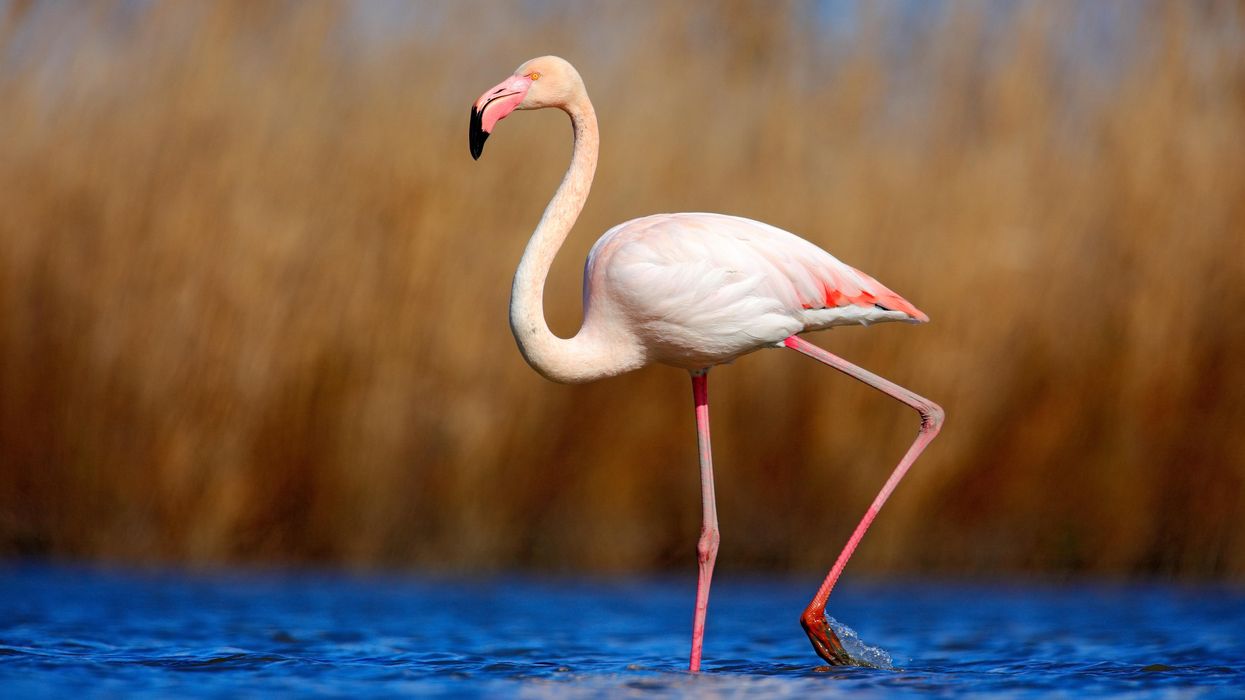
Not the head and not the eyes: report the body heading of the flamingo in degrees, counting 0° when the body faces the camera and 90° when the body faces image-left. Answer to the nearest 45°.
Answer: approximately 90°
